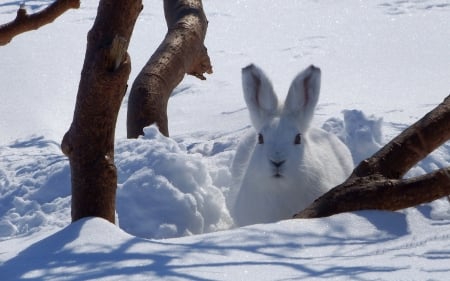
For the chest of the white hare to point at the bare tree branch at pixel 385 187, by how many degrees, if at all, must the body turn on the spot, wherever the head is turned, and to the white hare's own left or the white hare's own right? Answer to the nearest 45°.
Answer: approximately 45° to the white hare's own left

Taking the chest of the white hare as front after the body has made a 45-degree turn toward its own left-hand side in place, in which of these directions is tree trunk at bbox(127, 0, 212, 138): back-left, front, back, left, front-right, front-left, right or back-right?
back

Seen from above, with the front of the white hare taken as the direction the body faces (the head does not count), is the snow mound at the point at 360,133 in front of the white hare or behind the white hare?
behind

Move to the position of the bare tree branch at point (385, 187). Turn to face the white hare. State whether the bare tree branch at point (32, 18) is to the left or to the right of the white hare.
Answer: left

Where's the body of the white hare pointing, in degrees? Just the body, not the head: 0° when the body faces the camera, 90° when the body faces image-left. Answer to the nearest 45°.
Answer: approximately 0°

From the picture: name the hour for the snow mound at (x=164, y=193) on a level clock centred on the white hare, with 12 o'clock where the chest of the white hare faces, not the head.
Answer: The snow mound is roughly at 3 o'clock from the white hare.

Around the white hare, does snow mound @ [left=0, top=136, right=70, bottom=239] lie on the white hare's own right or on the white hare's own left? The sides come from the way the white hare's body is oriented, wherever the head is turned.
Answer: on the white hare's own right

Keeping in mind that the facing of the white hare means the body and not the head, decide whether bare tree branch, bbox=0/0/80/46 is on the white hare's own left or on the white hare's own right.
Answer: on the white hare's own right

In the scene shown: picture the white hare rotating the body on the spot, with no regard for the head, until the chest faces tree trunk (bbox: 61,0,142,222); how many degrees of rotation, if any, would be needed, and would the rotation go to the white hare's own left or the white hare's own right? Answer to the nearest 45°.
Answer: approximately 45° to the white hare's own right
